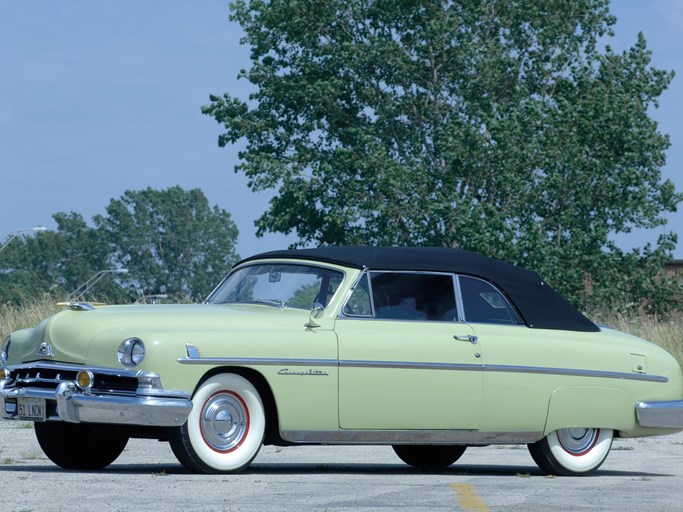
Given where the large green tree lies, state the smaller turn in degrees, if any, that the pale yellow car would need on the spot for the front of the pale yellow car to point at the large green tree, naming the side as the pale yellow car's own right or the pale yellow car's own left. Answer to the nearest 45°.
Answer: approximately 135° to the pale yellow car's own right

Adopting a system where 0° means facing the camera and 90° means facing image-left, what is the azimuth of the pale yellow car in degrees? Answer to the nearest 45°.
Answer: approximately 45°
